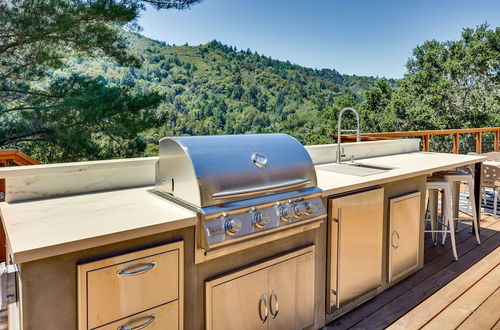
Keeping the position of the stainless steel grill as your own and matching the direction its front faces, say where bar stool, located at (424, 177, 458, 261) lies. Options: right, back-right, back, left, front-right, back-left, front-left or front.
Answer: left

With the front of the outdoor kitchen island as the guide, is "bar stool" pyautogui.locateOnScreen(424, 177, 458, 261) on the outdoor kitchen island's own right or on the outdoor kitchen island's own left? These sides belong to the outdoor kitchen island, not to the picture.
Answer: on the outdoor kitchen island's own left

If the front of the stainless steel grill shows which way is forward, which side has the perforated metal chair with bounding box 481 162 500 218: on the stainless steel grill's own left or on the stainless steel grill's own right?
on the stainless steel grill's own left

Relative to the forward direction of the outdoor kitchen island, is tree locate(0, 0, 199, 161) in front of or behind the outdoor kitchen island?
behind
